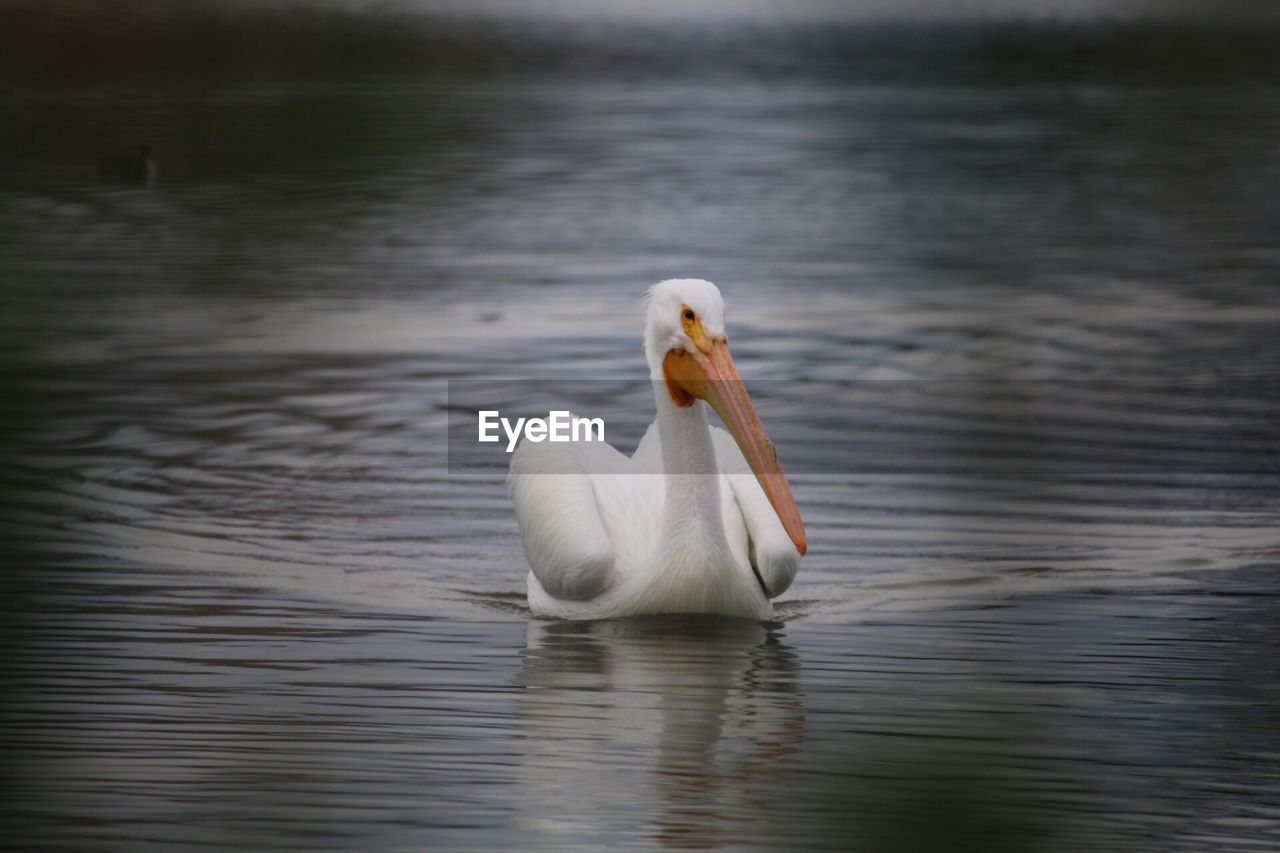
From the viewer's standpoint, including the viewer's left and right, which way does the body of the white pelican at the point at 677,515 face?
facing the viewer and to the right of the viewer
